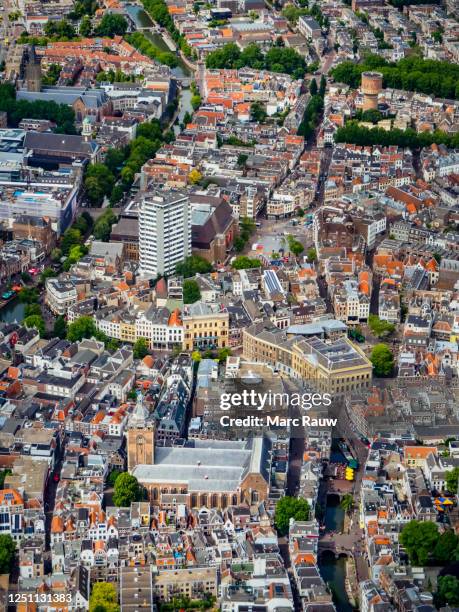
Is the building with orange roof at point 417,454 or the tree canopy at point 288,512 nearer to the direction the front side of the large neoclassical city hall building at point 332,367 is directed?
the tree canopy

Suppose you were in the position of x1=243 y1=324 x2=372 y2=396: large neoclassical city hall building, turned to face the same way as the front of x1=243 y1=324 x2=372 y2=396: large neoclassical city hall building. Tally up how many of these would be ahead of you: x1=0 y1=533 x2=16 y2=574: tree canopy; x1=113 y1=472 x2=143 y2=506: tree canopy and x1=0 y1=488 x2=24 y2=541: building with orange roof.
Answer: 3

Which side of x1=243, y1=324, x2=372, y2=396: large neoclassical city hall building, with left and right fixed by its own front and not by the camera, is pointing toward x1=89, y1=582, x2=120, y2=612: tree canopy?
front

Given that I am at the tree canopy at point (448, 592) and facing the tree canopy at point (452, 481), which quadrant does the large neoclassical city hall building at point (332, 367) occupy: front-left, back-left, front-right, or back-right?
front-left

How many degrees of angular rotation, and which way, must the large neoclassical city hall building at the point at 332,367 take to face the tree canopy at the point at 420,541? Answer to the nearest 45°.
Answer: approximately 45° to its left

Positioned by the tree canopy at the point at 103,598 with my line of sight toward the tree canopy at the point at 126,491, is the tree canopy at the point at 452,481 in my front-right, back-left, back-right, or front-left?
front-right

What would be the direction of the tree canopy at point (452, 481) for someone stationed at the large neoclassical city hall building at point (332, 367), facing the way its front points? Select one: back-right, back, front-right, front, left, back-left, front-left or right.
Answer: left

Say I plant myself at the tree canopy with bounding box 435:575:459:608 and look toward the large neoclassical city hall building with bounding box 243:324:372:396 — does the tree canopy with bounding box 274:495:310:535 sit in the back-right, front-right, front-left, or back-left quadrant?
front-left

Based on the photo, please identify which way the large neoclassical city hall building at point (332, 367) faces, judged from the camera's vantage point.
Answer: facing the viewer and to the left of the viewer

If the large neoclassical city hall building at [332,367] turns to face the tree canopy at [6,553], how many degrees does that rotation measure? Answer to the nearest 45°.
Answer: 0° — it already faces it

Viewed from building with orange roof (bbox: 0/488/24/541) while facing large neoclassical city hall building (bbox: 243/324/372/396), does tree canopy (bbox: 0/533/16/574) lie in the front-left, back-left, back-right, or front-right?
back-right

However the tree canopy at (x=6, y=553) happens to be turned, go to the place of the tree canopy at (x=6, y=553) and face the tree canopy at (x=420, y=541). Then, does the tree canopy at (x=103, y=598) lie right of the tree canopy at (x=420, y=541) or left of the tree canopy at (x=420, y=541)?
right

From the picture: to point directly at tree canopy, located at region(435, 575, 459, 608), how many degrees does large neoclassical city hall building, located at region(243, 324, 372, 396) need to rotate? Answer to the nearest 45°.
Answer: approximately 45° to its left
